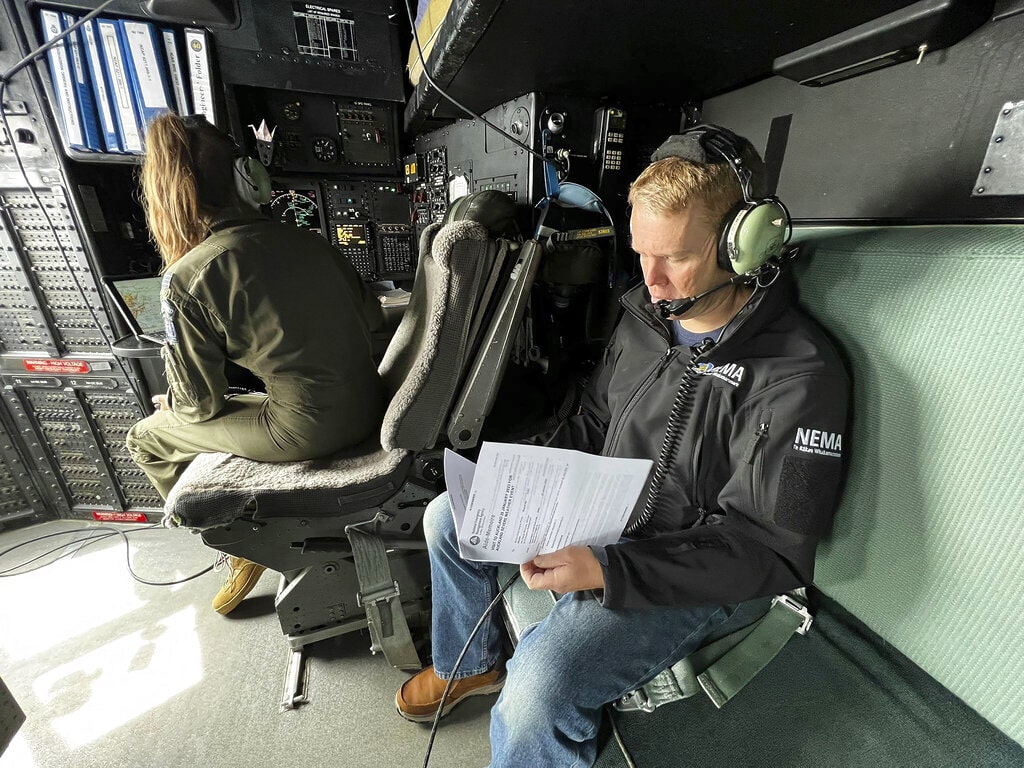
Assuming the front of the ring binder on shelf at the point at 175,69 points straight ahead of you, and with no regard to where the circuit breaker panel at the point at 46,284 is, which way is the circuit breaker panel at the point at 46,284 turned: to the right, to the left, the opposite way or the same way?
the same way

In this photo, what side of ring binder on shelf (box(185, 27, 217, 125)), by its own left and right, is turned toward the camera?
front

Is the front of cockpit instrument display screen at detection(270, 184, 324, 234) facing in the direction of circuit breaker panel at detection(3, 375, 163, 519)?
no

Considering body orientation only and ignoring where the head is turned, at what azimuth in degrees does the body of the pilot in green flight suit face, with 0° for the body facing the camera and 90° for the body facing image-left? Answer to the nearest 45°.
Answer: approximately 135°

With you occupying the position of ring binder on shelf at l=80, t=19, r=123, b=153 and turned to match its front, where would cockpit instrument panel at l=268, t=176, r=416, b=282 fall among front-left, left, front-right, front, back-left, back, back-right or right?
left

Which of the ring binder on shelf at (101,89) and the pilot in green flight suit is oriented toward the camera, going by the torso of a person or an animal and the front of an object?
the ring binder on shelf

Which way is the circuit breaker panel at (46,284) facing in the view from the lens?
facing the viewer

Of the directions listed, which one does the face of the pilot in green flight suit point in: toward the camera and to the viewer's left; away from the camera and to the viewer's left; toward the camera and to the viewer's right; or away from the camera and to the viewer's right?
away from the camera and to the viewer's left

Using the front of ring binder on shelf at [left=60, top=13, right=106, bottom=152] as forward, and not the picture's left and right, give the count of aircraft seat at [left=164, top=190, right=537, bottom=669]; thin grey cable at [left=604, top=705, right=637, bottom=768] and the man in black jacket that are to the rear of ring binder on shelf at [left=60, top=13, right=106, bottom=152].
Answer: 0

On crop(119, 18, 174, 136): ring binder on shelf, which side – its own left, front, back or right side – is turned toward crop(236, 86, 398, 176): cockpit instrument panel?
left

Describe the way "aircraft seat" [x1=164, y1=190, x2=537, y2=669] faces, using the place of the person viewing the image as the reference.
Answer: facing to the left of the viewer
